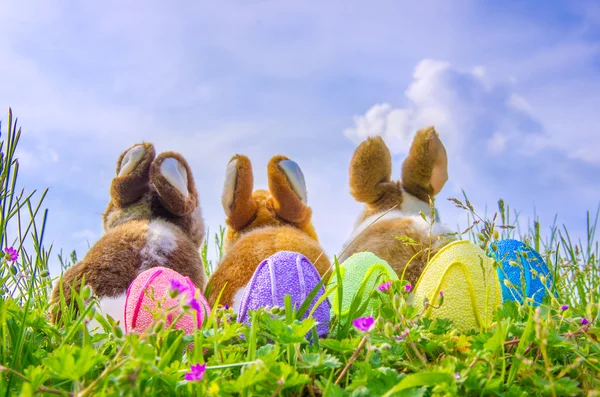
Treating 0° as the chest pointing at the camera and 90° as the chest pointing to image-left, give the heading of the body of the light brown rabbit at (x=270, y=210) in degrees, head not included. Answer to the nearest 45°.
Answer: approximately 180°

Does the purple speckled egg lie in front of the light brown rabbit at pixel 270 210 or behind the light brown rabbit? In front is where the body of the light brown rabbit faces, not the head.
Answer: behind

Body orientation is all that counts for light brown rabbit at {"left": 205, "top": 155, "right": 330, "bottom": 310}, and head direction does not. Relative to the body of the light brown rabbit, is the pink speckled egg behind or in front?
behind

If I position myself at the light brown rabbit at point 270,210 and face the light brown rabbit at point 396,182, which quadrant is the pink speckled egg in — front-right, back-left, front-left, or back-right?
back-right

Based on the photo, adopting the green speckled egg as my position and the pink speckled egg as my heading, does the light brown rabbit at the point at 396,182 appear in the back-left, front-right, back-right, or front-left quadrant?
back-right
